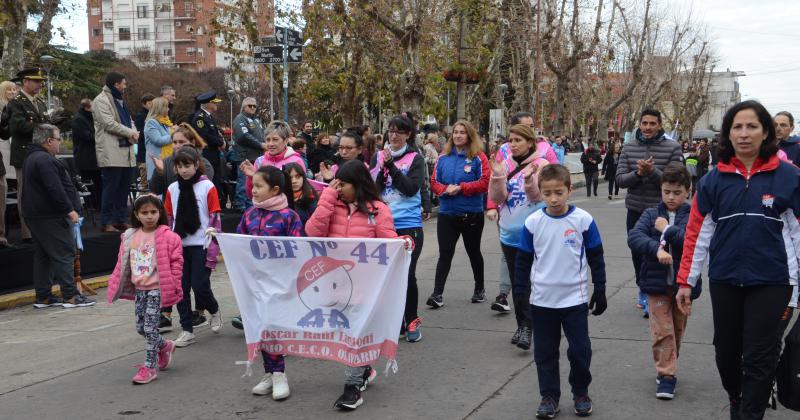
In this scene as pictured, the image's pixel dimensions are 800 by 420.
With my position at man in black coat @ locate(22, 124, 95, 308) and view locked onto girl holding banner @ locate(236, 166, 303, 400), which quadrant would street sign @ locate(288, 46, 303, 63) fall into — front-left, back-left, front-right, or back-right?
back-left

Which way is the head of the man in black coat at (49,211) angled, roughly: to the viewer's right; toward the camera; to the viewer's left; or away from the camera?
to the viewer's right

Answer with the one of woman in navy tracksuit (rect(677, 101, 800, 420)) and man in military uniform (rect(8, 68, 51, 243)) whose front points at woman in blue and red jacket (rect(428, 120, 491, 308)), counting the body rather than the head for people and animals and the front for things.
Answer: the man in military uniform

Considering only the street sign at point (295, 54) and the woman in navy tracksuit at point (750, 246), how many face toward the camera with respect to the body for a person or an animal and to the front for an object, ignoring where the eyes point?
2

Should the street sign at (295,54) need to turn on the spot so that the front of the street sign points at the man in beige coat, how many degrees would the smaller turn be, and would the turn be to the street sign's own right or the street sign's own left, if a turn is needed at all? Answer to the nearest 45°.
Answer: approximately 45° to the street sign's own right

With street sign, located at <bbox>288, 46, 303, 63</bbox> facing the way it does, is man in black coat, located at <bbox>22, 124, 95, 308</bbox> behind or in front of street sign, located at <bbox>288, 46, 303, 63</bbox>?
in front

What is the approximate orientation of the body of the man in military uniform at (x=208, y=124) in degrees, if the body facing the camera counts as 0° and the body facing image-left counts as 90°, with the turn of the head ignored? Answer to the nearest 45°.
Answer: approximately 315°

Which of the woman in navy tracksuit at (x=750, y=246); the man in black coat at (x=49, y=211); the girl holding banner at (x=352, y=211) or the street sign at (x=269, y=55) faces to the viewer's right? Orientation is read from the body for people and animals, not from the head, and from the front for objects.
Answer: the man in black coat

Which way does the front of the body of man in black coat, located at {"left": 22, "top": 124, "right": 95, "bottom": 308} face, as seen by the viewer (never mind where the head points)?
to the viewer's right

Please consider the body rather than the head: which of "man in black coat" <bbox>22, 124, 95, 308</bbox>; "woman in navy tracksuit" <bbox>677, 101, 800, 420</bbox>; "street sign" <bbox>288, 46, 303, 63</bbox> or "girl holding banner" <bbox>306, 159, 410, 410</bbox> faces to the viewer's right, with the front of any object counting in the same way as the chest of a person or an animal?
the man in black coat

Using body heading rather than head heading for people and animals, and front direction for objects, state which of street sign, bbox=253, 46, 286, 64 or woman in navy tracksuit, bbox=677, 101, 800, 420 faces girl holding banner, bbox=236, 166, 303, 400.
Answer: the street sign

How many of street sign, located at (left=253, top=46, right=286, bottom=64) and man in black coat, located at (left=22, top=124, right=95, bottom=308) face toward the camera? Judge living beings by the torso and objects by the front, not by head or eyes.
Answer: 1

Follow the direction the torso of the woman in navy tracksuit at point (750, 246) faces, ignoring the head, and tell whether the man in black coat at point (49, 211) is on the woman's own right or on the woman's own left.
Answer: on the woman's own right

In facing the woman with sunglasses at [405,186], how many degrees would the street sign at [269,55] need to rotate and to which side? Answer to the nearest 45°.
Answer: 0° — it already faces them

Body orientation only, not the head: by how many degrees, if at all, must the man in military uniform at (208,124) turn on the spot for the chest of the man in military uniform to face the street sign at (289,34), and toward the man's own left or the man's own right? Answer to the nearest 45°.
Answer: approximately 90° to the man's own left
